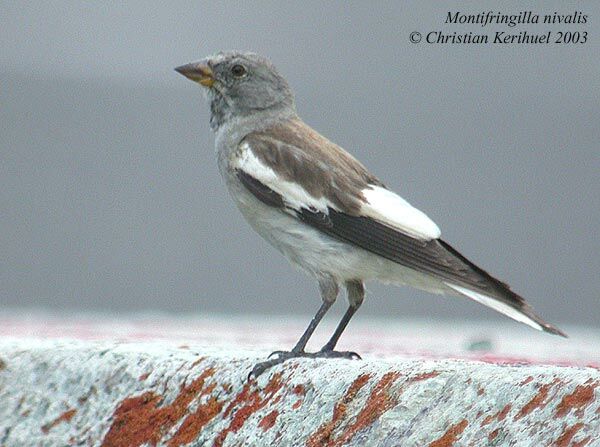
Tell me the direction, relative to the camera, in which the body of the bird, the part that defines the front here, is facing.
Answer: to the viewer's left
